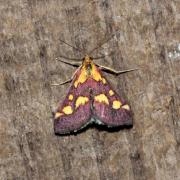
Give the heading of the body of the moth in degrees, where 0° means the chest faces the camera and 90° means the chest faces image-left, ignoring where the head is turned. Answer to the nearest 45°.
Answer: approximately 180°
